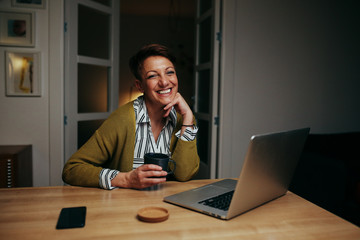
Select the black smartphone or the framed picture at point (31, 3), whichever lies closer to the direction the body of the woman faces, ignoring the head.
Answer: the black smartphone

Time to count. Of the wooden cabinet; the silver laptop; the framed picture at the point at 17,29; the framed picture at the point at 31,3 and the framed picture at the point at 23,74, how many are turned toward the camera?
4

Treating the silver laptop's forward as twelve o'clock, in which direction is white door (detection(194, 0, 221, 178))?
The white door is roughly at 1 o'clock from the silver laptop.

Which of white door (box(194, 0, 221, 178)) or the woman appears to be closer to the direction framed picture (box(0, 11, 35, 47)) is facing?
the woman

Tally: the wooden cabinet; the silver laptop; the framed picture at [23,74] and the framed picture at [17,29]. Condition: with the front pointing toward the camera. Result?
3

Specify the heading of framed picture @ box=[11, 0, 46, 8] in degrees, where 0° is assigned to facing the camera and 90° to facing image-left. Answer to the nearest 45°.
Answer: approximately 0°

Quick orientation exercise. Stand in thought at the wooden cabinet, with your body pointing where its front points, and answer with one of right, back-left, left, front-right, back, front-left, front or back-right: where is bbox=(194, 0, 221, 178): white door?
left

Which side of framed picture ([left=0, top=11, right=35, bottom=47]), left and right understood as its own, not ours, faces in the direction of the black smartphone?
front

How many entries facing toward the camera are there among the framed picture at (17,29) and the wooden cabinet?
2
